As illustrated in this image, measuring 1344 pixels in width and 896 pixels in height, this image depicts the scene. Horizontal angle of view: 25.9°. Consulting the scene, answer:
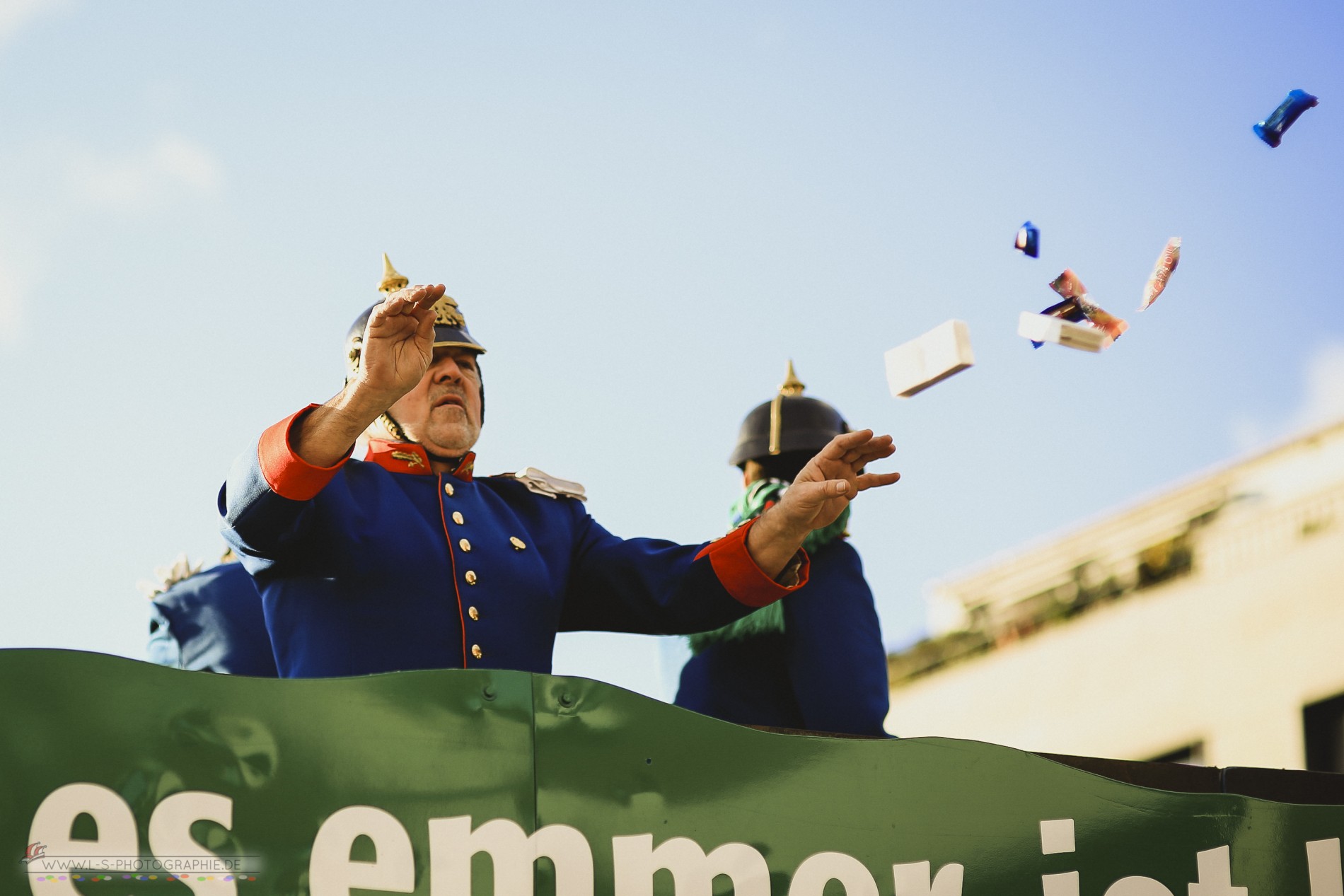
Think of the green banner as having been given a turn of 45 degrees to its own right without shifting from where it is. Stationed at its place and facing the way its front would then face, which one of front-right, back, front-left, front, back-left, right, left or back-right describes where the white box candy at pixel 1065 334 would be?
back

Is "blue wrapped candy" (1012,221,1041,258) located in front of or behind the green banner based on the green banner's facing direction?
behind

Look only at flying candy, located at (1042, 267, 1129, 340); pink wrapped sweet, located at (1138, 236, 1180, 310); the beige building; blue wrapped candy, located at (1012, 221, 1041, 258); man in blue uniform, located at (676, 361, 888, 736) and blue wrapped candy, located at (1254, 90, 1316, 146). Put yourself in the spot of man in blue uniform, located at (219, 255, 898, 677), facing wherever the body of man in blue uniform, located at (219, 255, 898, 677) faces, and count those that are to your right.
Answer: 0

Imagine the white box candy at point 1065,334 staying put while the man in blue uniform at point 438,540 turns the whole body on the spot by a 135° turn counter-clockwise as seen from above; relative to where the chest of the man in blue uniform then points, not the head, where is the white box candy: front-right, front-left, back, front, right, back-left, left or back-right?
right

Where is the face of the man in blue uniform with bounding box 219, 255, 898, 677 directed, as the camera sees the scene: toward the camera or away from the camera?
toward the camera

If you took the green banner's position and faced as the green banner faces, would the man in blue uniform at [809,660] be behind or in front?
behind

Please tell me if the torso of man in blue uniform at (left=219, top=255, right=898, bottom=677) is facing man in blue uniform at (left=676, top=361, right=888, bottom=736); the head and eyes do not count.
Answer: no

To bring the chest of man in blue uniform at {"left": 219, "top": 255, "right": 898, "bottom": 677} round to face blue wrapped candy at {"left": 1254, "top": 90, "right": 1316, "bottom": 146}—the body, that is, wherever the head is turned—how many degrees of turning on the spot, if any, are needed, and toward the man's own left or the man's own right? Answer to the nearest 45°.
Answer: approximately 45° to the man's own left

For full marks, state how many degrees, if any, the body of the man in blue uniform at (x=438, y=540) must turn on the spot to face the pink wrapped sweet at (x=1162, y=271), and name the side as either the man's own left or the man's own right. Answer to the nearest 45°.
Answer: approximately 45° to the man's own left

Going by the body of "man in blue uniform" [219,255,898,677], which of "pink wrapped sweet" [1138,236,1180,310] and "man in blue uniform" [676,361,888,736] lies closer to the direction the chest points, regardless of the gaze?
the pink wrapped sweet

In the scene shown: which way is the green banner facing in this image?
toward the camera

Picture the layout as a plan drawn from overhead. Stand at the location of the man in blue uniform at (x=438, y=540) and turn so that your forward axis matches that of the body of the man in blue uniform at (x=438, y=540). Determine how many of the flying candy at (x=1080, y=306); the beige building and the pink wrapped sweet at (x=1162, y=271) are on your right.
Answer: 0

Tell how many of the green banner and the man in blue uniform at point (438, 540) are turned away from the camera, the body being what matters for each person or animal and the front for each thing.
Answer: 0
